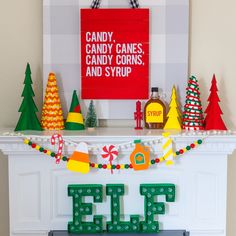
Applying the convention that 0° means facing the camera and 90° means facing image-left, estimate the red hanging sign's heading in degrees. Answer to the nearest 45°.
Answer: approximately 0°

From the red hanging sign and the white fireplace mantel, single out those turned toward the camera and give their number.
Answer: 2

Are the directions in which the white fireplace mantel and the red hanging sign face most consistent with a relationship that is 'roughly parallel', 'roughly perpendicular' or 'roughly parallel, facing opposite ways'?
roughly parallel
